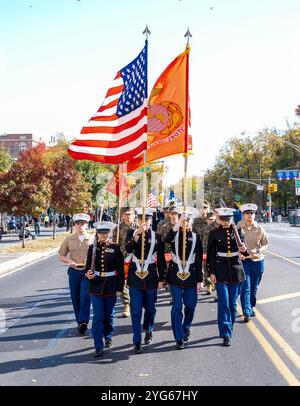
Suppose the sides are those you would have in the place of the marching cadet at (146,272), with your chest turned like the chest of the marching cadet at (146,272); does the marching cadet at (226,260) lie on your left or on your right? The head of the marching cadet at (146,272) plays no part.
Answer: on your left

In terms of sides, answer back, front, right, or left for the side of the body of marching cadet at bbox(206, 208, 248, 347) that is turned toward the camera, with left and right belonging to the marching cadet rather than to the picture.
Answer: front

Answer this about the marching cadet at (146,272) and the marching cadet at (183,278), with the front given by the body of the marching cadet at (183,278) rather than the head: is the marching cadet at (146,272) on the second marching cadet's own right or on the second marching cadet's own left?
on the second marching cadet's own right

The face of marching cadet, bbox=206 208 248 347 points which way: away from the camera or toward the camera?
toward the camera

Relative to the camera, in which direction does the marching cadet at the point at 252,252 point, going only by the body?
toward the camera

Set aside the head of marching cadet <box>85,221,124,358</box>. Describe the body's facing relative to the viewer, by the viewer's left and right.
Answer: facing the viewer

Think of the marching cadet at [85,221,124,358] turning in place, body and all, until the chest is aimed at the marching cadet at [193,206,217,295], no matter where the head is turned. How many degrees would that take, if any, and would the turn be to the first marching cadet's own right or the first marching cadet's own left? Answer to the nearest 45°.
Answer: approximately 135° to the first marching cadet's own left

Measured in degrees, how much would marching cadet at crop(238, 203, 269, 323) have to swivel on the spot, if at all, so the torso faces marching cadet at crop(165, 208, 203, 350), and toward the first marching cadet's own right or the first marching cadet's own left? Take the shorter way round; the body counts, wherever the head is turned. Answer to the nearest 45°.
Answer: approximately 45° to the first marching cadet's own right

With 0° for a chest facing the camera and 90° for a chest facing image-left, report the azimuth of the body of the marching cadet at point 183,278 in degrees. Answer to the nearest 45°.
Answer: approximately 0°

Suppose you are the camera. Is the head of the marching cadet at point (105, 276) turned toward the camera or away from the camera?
toward the camera

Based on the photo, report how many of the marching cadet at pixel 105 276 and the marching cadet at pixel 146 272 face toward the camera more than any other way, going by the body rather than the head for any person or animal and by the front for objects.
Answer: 2

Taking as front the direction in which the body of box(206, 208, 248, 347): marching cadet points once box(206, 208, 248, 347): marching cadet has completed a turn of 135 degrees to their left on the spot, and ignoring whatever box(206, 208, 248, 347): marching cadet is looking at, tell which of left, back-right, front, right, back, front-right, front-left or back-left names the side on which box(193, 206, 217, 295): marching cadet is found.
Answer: front-left
